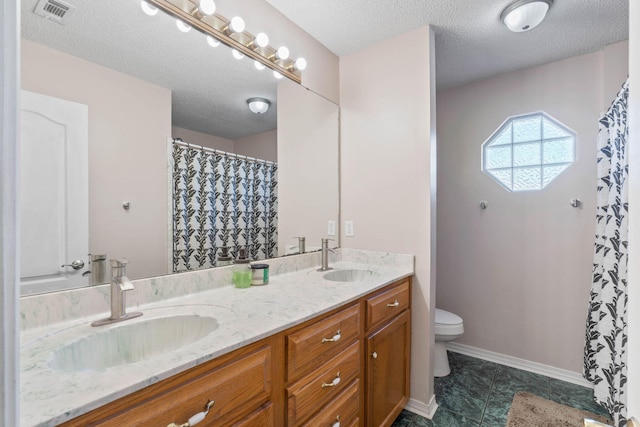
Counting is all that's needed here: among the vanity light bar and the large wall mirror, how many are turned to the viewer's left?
0

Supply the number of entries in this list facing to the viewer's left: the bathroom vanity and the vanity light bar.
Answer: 0

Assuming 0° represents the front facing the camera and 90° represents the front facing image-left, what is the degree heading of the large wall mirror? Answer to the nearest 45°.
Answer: approximately 315°

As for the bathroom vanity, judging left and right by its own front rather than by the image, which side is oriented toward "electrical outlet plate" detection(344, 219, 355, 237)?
left

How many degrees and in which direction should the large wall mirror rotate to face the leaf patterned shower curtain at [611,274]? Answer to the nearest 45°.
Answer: approximately 45° to its left
